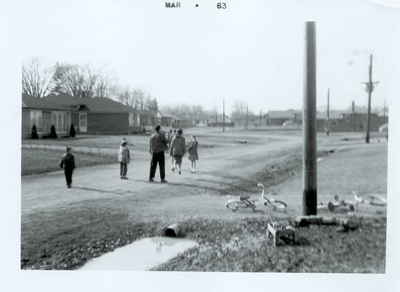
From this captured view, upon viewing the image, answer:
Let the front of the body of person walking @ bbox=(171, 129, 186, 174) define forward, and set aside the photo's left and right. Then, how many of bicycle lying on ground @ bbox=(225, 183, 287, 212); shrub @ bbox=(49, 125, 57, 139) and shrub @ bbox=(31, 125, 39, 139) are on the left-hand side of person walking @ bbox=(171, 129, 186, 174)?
2

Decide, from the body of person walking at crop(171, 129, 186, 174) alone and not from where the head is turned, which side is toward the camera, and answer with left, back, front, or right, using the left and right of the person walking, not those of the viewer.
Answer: back

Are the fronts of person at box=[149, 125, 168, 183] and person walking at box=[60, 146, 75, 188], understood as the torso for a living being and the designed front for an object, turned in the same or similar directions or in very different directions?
same or similar directions

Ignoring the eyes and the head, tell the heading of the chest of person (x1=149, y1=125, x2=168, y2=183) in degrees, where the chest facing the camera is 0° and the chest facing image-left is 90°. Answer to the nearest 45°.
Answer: approximately 180°

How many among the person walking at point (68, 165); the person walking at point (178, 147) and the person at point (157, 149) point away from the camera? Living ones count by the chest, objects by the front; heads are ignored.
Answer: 3

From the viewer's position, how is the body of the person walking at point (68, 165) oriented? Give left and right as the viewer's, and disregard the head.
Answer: facing away from the viewer

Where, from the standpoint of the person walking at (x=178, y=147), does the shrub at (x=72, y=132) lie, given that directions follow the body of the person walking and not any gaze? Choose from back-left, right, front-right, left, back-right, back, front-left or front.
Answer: left

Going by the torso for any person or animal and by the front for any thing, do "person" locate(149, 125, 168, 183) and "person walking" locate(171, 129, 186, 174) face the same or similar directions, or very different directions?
same or similar directions

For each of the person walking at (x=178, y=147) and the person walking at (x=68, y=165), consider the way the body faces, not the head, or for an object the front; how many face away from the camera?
2
